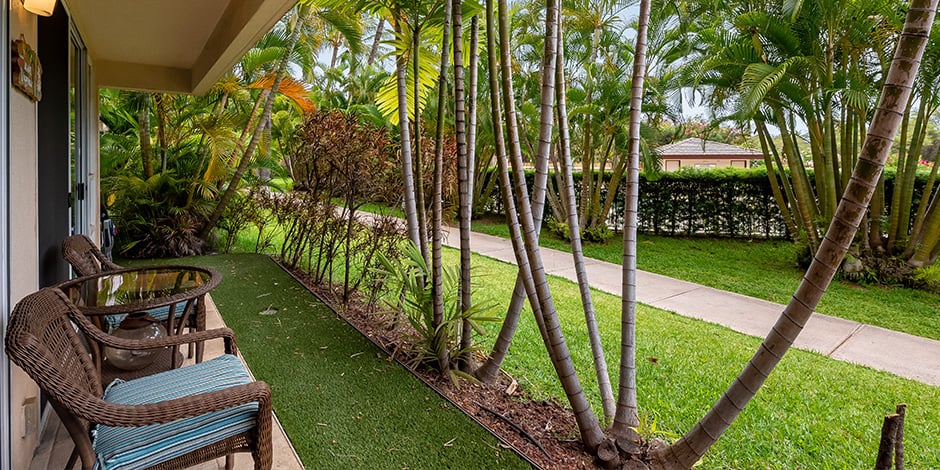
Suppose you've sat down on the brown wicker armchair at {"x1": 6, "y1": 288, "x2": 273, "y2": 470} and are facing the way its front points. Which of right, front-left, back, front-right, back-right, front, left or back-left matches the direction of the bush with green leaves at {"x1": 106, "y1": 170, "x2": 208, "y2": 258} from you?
left

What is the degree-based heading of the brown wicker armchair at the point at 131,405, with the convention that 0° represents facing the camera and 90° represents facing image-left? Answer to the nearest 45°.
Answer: approximately 270°

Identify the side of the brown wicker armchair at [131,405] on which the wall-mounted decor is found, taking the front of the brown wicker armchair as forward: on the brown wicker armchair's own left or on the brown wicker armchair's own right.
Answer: on the brown wicker armchair's own left

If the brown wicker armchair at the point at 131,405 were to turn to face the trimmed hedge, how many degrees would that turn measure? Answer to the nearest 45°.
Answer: approximately 45° to its left

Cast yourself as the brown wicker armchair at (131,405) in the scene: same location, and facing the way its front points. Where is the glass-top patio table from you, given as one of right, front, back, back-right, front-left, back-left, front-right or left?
left
